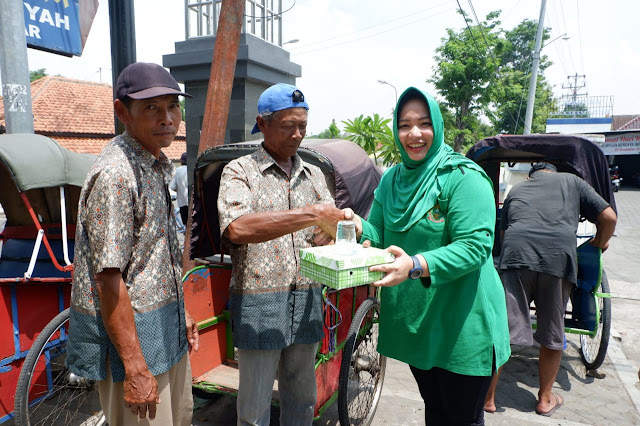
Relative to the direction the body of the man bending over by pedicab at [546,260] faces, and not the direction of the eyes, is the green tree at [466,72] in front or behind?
in front

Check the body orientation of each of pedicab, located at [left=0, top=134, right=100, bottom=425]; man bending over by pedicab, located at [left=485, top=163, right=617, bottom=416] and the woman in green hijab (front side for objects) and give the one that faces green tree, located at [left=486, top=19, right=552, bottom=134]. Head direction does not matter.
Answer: the man bending over by pedicab

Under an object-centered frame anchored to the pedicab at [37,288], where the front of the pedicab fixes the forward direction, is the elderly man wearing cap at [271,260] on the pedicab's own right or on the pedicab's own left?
on the pedicab's own left

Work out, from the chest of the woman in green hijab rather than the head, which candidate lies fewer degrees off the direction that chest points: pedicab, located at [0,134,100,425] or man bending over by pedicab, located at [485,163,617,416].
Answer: the pedicab

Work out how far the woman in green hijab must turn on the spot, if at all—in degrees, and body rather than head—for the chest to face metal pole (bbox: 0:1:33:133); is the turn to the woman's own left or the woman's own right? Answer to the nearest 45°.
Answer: approximately 45° to the woman's own right

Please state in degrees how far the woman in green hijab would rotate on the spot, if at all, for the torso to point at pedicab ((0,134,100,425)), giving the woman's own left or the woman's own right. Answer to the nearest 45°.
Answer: approximately 45° to the woman's own right

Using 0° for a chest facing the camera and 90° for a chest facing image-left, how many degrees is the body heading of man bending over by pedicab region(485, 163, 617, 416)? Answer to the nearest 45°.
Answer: approximately 180°

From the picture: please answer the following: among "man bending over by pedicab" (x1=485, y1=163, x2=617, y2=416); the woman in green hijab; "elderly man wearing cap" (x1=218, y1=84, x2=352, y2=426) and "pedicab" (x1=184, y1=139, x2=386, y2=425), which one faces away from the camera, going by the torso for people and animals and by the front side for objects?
the man bending over by pedicab

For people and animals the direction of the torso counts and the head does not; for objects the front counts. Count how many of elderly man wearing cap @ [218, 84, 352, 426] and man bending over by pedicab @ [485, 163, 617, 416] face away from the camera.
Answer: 1

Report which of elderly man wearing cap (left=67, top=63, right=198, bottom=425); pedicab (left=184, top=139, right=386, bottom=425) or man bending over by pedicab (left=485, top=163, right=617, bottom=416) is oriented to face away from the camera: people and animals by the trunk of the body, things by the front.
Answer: the man bending over by pedicab

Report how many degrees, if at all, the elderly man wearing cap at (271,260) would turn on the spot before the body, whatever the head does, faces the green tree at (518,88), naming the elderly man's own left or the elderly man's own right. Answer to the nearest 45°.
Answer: approximately 90° to the elderly man's own left

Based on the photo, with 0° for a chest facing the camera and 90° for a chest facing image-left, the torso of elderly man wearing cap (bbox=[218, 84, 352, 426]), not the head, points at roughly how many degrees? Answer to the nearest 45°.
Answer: approximately 315°

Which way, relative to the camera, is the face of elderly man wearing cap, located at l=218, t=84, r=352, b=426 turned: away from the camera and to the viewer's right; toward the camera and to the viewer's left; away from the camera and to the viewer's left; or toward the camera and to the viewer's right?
toward the camera and to the viewer's right

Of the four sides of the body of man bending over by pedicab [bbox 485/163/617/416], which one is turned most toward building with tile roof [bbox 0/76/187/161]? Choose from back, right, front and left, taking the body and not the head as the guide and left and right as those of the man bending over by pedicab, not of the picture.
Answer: left
